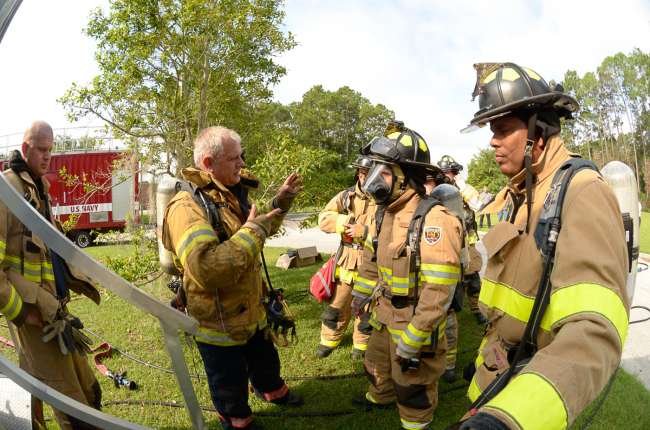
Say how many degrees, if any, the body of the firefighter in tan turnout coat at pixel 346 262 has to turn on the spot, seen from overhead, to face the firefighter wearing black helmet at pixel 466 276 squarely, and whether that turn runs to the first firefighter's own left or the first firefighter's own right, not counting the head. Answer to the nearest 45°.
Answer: approximately 135° to the first firefighter's own left

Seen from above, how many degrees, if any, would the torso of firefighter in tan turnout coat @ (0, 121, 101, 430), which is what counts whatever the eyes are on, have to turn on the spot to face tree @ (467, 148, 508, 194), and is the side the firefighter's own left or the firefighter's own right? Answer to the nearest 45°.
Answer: approximately 90° to the firefighter's own left

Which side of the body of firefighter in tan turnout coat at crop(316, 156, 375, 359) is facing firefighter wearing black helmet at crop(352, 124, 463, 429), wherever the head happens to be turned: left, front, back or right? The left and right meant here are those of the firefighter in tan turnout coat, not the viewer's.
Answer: front

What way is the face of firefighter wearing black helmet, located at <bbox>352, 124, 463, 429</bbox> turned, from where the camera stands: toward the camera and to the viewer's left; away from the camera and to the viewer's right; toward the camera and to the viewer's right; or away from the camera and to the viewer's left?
toward the camera and to the viewer's left

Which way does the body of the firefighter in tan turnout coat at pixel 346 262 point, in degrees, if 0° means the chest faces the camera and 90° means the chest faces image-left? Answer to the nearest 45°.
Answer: approximately 0°

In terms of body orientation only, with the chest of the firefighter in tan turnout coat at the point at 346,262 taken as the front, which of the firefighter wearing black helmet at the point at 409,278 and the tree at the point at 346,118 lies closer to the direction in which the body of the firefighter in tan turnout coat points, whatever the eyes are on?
the firefighter wearing black helmet

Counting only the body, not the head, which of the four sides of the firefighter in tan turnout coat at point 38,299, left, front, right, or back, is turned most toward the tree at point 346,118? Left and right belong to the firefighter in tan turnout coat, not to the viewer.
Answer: left

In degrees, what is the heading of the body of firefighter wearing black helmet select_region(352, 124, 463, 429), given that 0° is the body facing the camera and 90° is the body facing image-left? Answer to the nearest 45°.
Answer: approximately 45°

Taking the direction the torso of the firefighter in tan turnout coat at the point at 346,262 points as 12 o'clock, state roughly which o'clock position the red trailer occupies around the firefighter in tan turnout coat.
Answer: The red trailer is roughly at 3 o'clock from the firefighter in tan turnout coat.

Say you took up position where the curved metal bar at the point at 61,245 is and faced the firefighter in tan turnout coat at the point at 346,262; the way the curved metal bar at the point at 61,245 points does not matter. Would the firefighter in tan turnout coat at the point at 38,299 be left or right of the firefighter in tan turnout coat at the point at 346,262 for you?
left

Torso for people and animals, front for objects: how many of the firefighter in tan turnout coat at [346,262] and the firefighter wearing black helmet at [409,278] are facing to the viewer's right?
0

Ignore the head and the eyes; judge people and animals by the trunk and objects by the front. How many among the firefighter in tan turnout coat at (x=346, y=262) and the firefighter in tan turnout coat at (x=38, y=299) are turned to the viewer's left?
0

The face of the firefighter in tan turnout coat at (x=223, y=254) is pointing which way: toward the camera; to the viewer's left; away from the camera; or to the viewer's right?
to the viewer's right
